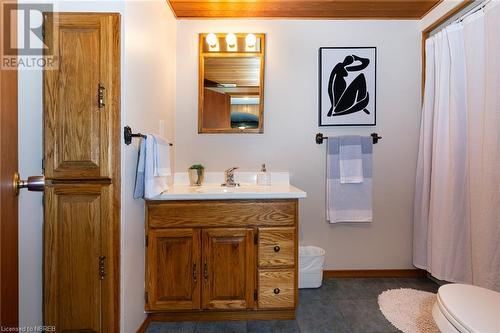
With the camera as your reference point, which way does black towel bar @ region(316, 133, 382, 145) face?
facing the viewer

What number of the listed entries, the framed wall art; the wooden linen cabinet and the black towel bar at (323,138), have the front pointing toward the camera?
3

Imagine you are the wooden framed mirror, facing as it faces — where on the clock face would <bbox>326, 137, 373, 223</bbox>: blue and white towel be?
The blue and white towel is roughly at 9 o'clock from the wooden framed mirror.

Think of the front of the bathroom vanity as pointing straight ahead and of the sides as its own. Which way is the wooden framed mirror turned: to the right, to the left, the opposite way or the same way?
the same way

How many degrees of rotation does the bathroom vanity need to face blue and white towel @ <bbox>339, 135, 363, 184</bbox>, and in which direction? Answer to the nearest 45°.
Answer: approximately 135° to its left

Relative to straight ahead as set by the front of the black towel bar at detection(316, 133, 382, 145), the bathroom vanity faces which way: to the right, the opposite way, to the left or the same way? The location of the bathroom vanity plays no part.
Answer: the same way

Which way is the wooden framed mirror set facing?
toward the camera

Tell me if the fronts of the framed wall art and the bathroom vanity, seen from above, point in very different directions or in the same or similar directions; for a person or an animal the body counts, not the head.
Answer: same or similar directions

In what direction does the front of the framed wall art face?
toward the camera
